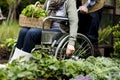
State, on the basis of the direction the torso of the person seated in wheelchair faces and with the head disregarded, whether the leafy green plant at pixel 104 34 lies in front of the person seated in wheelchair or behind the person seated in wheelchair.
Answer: behind

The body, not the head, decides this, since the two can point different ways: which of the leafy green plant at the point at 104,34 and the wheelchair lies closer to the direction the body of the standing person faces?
the wheelchair

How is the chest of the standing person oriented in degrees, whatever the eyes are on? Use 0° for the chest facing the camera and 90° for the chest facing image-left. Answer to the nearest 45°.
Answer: approximately 45°

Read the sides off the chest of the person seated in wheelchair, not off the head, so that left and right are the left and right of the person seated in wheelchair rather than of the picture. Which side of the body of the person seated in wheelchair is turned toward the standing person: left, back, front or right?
back

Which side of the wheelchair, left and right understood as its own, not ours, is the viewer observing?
left

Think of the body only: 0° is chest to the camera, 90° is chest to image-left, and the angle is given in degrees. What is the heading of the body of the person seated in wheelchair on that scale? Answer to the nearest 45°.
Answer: approximately 45°
